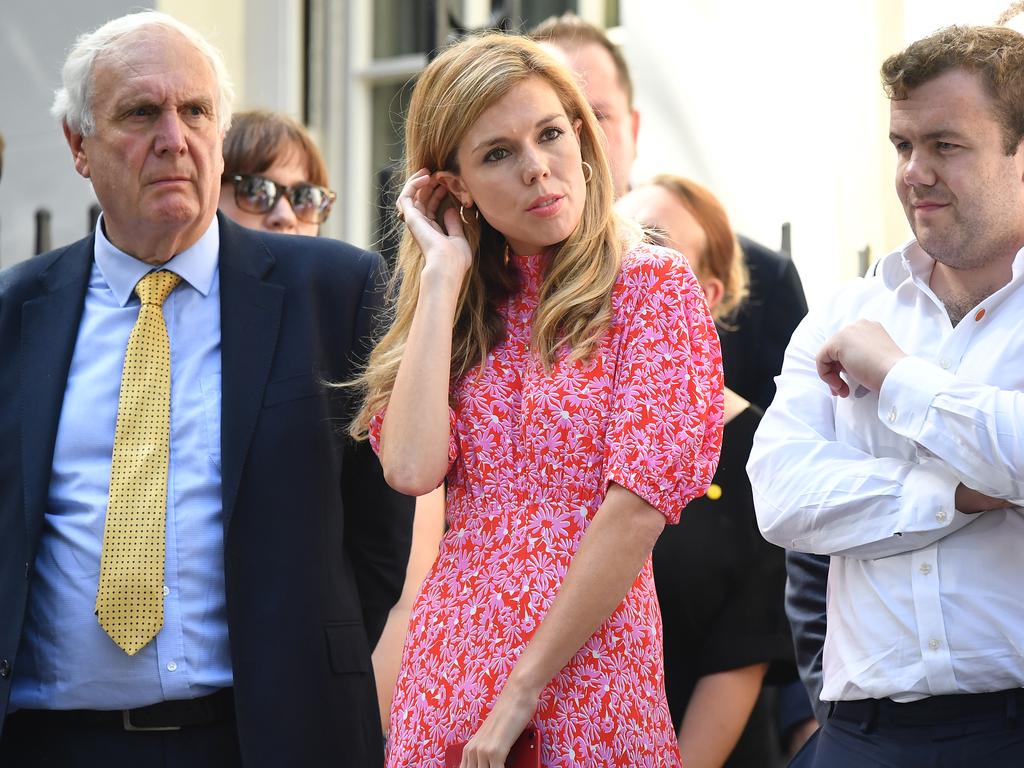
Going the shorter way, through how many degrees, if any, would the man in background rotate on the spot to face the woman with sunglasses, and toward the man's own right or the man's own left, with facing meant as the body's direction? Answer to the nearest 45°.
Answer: approximately 45° to the man's own right

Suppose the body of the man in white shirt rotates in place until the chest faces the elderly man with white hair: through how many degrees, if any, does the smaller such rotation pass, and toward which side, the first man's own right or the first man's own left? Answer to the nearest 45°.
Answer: approximately 45° to the first man's own right

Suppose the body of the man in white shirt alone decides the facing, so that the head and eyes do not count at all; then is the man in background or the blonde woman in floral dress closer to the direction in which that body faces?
the blonde woman in floral dress

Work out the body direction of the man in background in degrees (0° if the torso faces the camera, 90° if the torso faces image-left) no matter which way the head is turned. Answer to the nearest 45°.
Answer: approximately 45°

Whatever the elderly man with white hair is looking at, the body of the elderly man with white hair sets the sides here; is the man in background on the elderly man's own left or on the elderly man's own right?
on the elderly man's own left

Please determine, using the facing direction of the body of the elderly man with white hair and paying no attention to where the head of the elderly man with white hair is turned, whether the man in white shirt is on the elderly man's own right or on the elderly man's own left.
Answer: on the elderly man's own left

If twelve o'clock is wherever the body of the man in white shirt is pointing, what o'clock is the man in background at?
The man in background is roughly at 4 o'clock from the man in white shirt.

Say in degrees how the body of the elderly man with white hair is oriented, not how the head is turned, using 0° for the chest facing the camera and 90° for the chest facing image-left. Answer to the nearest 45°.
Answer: approximately 0°

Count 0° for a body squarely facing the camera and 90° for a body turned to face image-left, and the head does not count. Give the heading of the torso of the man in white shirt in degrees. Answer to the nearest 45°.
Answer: approximately 45°
